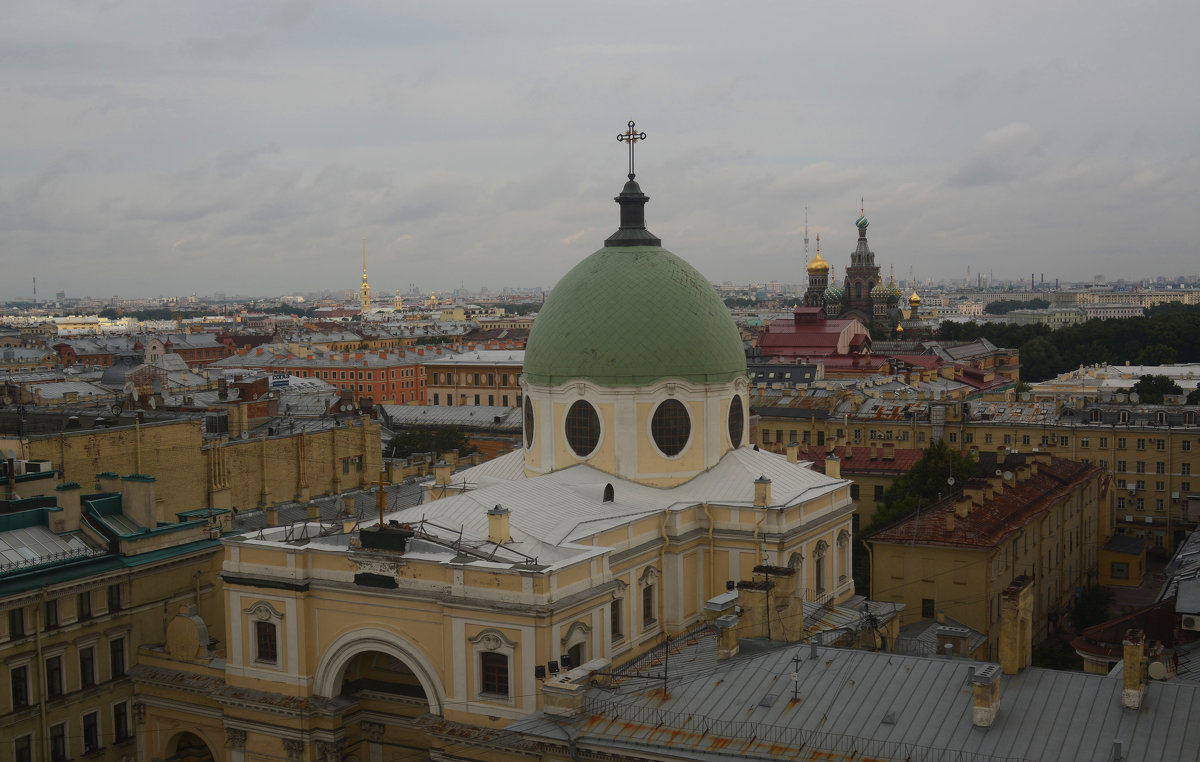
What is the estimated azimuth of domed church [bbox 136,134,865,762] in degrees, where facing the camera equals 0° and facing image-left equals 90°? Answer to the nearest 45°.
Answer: approximately 45°

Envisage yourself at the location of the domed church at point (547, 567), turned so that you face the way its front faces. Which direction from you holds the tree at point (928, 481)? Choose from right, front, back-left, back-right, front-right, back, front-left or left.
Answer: back

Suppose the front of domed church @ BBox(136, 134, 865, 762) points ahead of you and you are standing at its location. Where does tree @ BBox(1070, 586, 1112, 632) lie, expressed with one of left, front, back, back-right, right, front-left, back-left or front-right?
back
